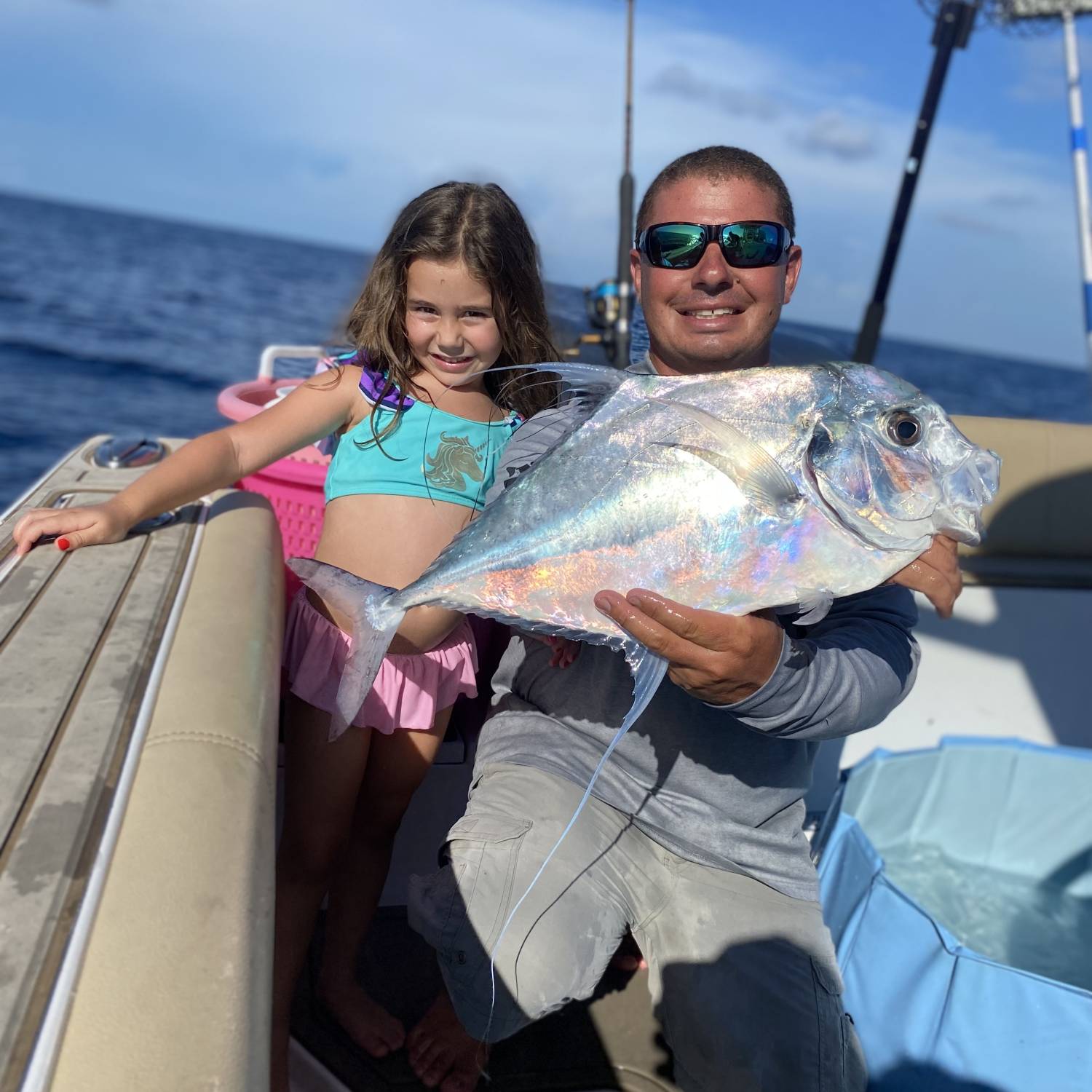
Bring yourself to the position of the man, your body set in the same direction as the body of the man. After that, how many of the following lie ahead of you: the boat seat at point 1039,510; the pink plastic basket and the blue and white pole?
0

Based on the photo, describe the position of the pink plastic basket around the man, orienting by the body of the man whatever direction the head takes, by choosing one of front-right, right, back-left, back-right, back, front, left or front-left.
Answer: back-right

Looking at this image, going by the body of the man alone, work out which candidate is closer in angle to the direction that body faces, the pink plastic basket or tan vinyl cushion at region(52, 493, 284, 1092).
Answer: the tan vinyl cushion

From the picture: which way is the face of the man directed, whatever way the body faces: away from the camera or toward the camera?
toward the camera

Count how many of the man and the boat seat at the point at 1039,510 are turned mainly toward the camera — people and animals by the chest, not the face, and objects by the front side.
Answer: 2

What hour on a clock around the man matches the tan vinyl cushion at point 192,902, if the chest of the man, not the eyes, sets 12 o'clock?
The tan vinyl cushion is roughly at 1 o'clock from the man.

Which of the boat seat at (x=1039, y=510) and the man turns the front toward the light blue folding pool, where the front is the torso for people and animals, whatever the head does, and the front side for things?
the boat seat

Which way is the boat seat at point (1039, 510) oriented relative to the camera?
toward the camera

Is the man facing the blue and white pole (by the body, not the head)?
no

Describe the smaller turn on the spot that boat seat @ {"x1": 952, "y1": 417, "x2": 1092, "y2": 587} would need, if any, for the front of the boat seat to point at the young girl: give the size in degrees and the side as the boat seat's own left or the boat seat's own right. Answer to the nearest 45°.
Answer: approximately 45° to the boat seat's own right

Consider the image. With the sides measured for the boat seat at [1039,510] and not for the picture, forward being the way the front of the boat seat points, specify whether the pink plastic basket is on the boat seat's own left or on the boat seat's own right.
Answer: on the boat seat's own right

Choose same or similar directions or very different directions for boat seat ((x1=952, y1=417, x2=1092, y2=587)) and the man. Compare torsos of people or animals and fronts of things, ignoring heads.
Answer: same or similar directions

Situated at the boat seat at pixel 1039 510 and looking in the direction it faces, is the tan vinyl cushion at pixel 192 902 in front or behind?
in front

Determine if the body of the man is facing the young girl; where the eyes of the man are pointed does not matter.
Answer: no

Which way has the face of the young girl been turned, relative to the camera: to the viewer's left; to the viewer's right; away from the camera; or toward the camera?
toward the camera

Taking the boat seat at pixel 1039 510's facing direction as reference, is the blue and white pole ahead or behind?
behind

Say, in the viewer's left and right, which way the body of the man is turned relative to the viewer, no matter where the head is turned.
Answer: facing the viewer
